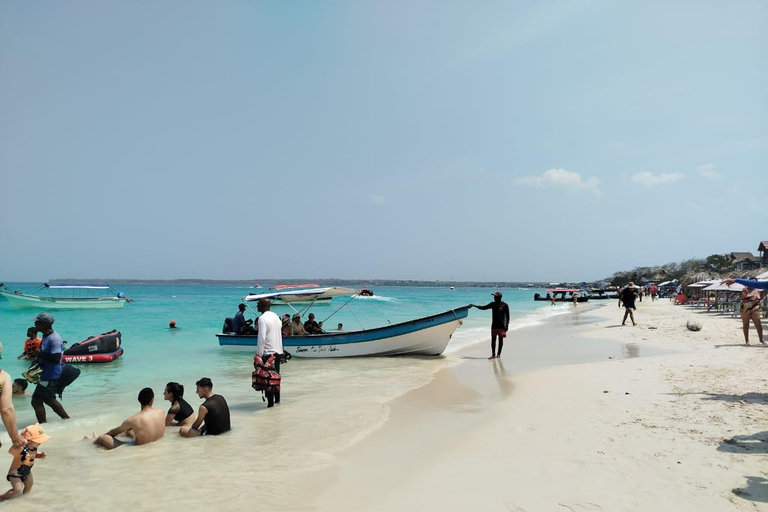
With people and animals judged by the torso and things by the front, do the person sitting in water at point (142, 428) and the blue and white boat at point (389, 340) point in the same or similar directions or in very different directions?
very different directions

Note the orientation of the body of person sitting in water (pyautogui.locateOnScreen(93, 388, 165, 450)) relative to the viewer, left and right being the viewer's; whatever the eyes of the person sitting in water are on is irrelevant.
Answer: facing away from the viewer and to the left of the viewer

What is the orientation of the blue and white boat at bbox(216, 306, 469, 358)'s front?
to the viewer's right

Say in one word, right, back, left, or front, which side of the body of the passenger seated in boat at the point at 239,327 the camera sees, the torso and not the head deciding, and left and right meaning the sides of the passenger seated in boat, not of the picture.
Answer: right

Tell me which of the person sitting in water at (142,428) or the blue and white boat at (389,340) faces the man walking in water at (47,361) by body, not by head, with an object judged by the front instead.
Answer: the person sitting in water

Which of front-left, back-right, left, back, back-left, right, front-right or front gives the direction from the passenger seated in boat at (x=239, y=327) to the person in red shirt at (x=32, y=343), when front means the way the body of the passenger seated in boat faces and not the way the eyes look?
back-right

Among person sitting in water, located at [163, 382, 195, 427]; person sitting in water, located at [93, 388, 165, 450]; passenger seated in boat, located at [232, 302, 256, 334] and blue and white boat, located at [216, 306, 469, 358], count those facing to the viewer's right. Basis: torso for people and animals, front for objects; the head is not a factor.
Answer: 2

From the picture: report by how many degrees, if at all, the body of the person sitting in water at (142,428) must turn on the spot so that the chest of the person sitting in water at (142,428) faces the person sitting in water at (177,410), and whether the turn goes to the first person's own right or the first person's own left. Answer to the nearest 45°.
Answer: approximately 90° to the first person's own right

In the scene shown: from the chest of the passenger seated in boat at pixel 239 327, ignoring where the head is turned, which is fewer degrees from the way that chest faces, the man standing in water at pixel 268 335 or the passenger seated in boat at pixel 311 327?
the passenger seated in boat

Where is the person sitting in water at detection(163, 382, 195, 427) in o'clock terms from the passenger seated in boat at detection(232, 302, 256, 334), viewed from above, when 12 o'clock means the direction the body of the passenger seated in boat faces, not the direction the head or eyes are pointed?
The person sitting in water is roughly at 3 o'clock from the passenger seated in boat.

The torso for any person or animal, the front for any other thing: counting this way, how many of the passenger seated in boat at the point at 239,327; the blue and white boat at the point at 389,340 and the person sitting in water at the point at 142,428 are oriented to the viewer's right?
2

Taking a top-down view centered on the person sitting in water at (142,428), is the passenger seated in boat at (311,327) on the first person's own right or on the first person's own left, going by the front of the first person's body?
on the first person's own right

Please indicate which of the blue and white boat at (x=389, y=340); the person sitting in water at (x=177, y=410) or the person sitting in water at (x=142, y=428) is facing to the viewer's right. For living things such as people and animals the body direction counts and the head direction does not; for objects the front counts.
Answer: the blue and white boat

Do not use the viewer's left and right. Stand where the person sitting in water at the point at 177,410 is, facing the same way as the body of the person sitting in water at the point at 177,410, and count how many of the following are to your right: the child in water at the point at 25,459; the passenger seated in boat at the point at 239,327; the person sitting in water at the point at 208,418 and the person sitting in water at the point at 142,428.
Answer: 1
